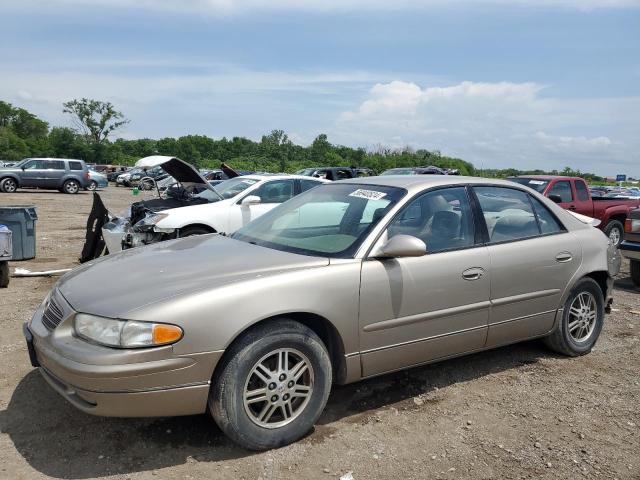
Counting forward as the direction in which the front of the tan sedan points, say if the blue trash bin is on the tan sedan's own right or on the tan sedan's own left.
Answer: on the tan sedan's own right

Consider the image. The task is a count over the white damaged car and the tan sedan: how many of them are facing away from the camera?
0

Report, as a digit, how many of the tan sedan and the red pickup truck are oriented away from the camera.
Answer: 0

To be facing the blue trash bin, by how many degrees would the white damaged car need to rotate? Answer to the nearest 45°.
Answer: approximately 45° to its right

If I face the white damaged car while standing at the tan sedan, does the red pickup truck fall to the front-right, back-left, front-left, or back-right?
front-right

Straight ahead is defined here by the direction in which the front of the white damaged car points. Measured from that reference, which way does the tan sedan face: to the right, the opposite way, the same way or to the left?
the same way

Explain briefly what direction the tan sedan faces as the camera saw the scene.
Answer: facing the viewer and to the left of the viewer

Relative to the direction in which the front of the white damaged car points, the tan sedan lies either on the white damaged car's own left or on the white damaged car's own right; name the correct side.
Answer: on the white damaged car's own left

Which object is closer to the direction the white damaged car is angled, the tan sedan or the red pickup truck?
the tan sedan
